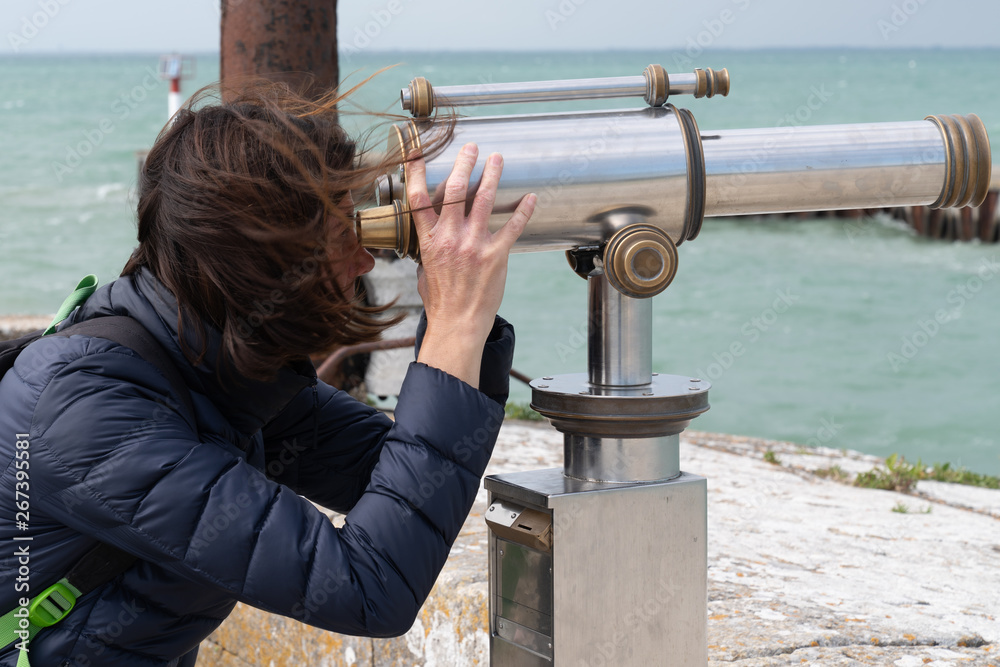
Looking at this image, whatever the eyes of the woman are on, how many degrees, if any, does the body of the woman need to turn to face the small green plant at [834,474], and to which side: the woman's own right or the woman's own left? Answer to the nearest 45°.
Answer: approximately 45° to the woman's own left

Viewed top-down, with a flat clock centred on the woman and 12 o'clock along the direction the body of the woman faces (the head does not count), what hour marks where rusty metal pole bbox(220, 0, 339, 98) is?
The rusty metal pole is roughly at 9 o'clock from the woman.

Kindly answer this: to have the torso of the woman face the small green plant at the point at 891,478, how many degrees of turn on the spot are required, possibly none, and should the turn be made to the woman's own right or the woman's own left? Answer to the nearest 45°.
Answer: approximately 45° to the woman's own left

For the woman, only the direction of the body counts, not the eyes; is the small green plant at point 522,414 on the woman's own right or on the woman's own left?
on the woman's own left

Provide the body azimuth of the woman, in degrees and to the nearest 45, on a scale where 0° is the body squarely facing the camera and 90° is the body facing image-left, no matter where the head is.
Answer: approximately 270°

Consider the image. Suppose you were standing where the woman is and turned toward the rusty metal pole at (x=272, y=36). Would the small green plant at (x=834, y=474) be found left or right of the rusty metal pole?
right
